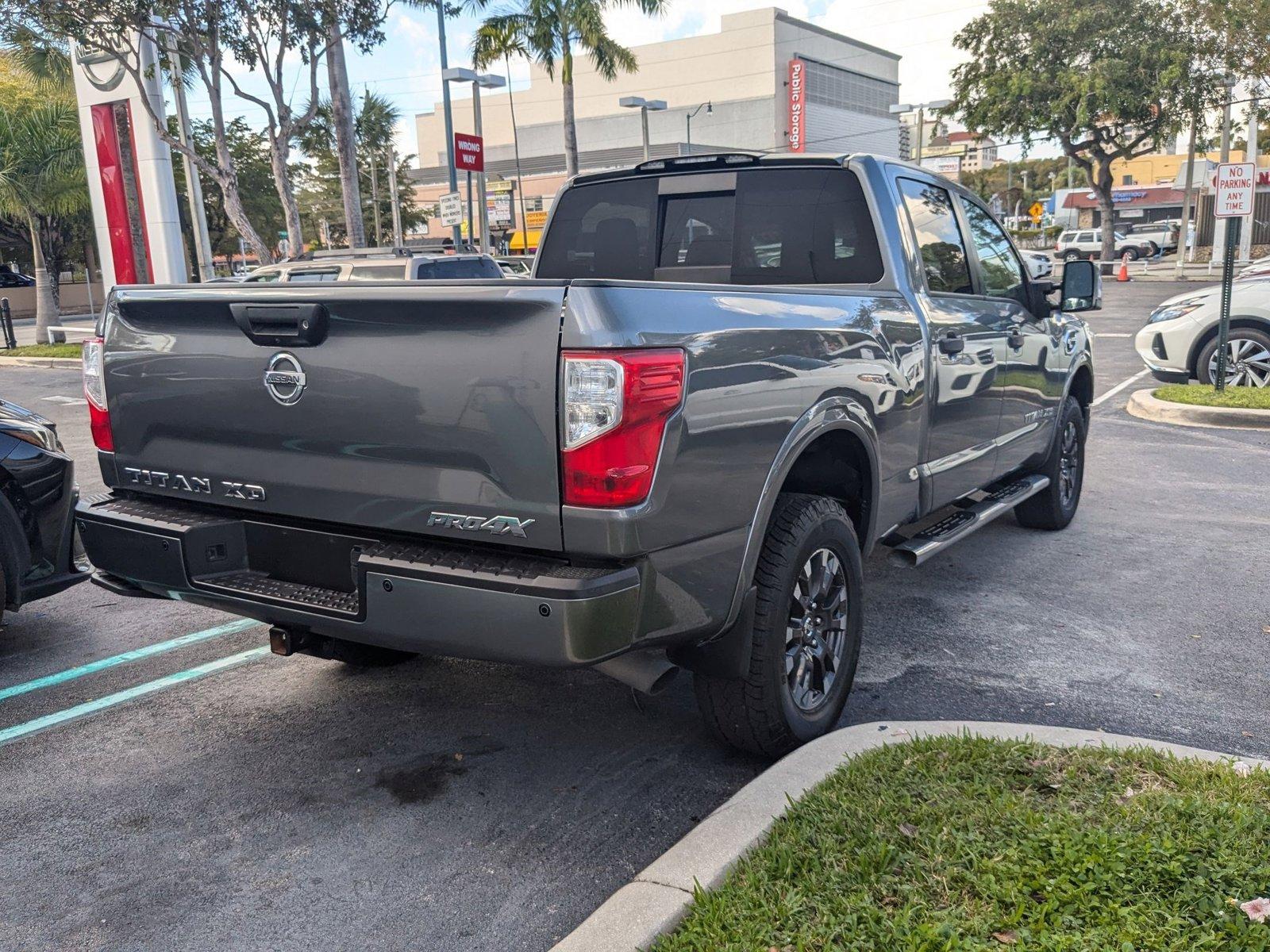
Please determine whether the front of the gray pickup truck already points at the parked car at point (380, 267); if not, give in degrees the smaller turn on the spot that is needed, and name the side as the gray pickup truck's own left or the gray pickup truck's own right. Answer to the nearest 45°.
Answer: approximately 45° to the gray pickup truck's own left

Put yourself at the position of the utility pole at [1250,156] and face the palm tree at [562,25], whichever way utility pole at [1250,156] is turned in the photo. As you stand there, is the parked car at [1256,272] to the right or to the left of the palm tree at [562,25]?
left

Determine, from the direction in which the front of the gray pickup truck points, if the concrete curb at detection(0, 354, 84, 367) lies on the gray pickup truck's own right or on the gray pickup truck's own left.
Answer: on the gray pickup truck's own left

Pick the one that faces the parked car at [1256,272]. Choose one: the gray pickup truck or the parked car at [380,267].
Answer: the gray pickup truck

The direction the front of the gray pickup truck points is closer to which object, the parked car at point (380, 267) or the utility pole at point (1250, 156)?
the utility pole

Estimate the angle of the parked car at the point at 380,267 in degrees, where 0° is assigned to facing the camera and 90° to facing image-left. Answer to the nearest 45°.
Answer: approximately 135°

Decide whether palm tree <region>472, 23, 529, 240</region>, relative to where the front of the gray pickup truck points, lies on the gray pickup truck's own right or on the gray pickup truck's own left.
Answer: on the gray pickup truck's own left
